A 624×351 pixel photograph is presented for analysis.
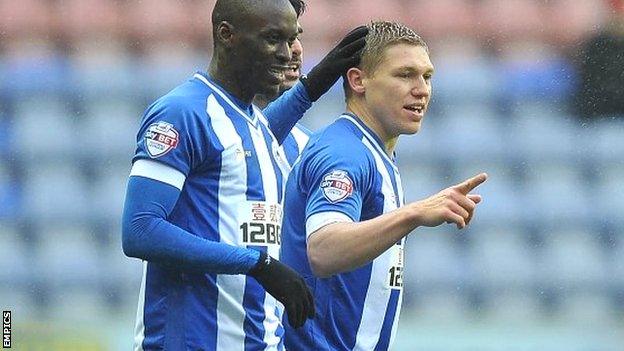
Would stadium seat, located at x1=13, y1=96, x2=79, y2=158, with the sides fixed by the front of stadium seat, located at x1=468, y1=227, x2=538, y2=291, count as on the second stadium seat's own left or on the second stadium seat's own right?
on the second stadium seat's own right

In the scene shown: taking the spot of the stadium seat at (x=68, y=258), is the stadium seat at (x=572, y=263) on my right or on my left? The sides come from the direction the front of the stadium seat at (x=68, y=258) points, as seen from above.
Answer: on my left

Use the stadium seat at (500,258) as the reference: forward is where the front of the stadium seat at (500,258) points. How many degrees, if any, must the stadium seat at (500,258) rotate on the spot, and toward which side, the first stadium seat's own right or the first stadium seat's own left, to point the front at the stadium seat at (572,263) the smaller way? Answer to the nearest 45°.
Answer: approximately 90° to the first stadium seat's own left

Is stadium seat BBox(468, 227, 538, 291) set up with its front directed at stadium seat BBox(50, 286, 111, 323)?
no

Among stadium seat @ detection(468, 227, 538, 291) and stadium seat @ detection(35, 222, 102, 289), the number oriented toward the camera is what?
2

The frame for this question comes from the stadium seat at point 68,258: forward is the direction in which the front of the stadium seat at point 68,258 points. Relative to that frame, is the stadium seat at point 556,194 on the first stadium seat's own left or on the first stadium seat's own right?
on the first stadium seat's own left

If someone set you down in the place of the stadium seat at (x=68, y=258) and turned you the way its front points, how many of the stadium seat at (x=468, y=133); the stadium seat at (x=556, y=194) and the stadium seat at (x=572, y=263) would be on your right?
0

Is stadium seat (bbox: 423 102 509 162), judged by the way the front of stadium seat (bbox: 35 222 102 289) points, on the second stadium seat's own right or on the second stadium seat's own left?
on the second stadium seat's own left

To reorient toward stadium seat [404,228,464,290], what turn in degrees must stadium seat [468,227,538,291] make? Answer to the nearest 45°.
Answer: approximately 90° to its right

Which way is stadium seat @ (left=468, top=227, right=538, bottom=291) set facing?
toward the camera
